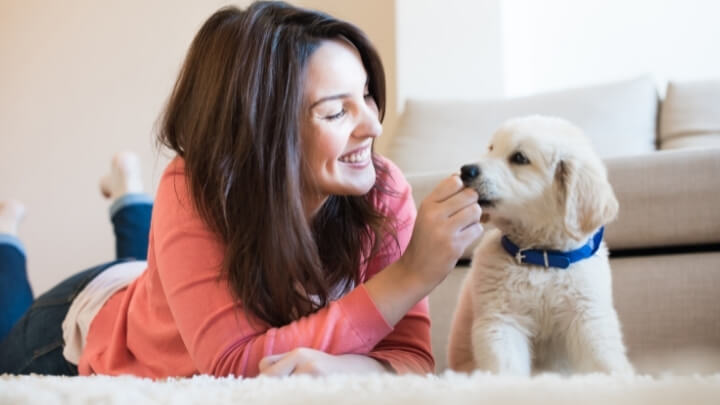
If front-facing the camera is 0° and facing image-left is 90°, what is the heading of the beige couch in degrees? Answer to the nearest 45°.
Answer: approximately 0°

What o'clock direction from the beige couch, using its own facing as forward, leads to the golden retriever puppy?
The golden retriever puppy is roughly at 1 o'clock from the beige couch.

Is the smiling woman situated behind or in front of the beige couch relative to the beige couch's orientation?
in front
